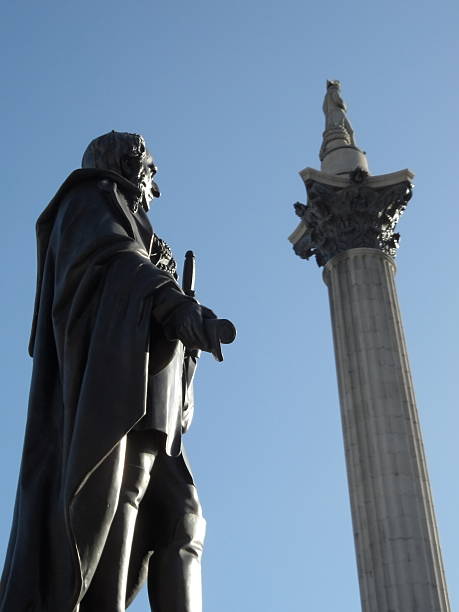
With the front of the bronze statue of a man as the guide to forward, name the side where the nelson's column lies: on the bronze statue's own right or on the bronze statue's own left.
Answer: on the bronze statue's own left

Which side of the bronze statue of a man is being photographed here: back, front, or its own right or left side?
right
